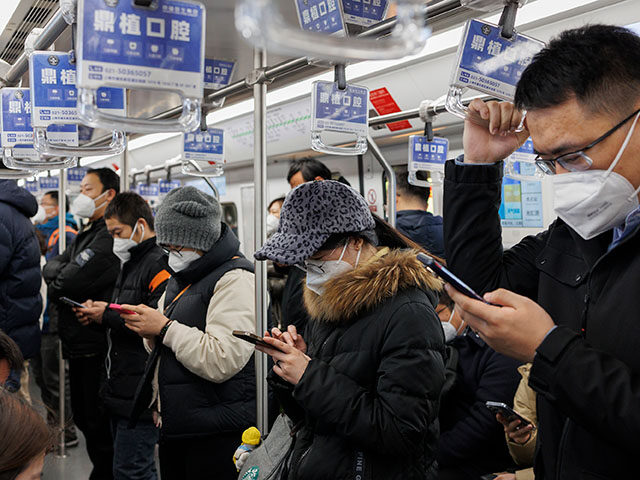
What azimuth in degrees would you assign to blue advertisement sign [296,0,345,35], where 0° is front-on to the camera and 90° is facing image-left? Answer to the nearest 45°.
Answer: approximately 0°

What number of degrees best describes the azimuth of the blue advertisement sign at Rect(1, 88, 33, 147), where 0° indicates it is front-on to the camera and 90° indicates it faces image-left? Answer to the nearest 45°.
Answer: approximately 0°

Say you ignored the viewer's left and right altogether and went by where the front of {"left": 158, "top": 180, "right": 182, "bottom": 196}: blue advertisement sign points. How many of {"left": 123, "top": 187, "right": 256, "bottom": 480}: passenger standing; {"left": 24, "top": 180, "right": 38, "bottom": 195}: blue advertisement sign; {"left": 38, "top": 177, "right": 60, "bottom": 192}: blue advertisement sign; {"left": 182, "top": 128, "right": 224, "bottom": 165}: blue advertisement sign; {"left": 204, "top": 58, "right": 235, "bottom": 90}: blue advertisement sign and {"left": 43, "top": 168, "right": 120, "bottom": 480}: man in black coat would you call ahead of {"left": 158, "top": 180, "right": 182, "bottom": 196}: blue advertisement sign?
4

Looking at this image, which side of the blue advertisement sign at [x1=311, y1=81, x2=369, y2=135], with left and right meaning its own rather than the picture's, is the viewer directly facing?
front

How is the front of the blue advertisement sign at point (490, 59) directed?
toward the camera

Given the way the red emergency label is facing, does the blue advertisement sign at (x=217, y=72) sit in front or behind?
in front

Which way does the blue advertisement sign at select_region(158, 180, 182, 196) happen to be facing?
toward the camera

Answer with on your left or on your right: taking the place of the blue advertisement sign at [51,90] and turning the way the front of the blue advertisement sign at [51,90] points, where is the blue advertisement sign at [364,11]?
on your left

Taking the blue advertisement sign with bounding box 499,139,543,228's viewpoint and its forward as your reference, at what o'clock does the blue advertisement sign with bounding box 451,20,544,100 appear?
the blue advertisement sign with bounding box 451,20,544,100 is roughly at 12 o'clock from the blue advertisement sign with bounding box 499,139,543,228.
